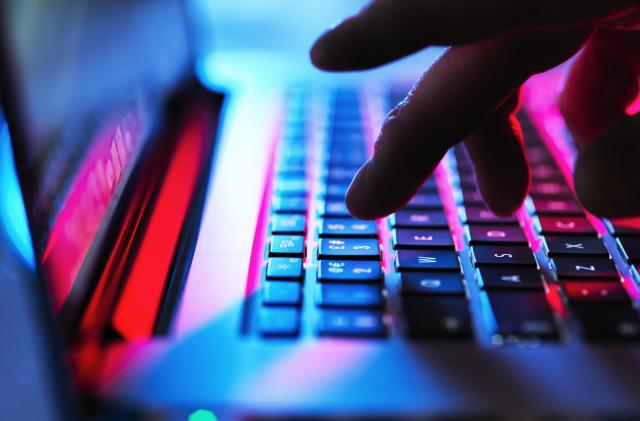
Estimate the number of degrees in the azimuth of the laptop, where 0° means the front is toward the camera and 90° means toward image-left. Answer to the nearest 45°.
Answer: approximately 270°
